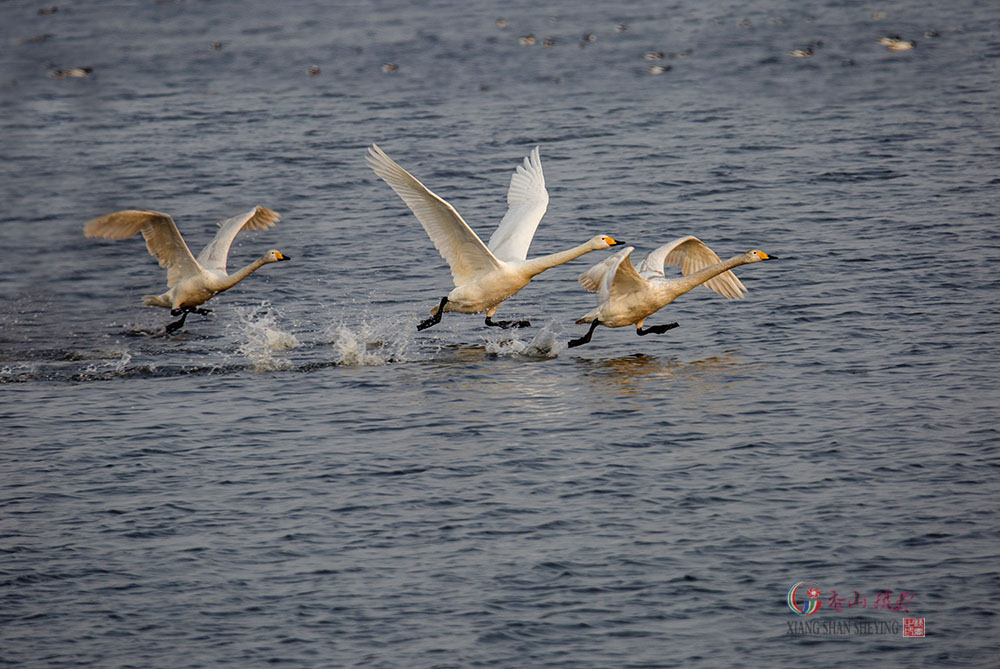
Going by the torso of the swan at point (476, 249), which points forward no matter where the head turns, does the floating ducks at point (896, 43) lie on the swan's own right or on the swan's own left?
on the swan's own left

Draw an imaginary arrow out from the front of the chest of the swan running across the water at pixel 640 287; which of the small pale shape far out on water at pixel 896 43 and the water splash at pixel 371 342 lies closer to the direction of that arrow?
the small pale shape far out on water

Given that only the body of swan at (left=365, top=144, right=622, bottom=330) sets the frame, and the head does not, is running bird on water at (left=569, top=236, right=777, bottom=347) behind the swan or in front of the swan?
in front

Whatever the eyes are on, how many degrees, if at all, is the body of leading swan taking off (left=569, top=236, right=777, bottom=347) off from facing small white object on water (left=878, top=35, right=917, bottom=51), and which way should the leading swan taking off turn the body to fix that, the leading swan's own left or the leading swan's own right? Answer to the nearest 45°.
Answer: approximately 90° to the leading swan's own left

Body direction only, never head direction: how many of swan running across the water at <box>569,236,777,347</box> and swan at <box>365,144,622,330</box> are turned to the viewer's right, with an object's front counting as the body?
2

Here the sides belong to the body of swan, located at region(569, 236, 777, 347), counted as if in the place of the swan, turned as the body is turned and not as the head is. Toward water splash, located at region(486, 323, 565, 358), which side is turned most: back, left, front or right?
back

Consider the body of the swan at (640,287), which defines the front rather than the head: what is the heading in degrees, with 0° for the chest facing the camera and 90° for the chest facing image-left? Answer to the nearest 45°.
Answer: approximately 270°

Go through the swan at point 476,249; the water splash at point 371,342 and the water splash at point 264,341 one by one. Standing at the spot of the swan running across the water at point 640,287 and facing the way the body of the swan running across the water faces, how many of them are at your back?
3

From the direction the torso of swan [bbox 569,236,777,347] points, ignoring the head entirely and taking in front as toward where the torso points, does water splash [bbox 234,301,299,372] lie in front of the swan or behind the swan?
behind

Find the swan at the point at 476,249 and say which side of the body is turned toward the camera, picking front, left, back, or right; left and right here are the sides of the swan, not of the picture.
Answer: right
